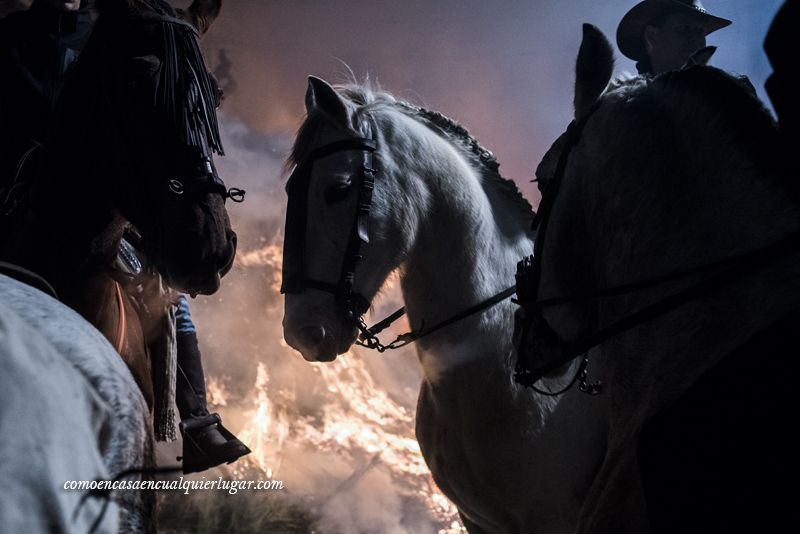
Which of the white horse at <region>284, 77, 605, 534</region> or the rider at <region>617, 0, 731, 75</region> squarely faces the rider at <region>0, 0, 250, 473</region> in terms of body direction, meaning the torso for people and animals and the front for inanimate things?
the white horse

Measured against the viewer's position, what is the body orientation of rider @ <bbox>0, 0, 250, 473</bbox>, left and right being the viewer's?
facing the viewer and to the right of the viewer

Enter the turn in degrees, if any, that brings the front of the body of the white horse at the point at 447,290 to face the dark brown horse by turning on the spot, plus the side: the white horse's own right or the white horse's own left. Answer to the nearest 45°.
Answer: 0° — it already faces it

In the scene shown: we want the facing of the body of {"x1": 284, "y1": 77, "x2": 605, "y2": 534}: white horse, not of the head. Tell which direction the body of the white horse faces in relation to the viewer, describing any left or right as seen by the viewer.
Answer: facing the viewer and to the left of the viewer
